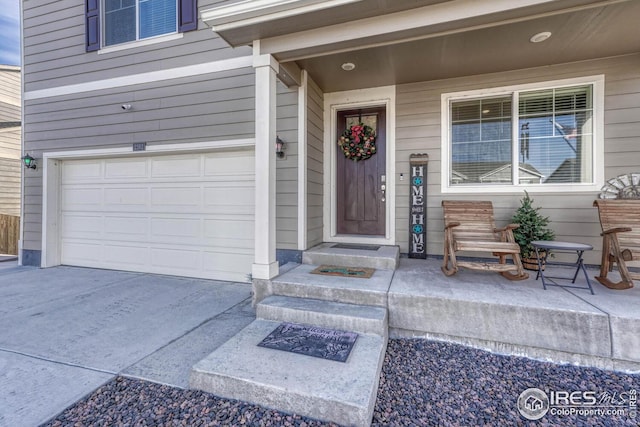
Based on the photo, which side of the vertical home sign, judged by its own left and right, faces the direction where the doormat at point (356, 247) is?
right

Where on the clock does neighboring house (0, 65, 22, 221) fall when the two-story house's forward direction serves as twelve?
The neighboring house is roughly at 4 o'clock from the two-story house.

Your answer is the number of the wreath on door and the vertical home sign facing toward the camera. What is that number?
2

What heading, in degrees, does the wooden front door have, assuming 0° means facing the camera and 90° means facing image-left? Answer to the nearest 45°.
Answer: approximately 0°

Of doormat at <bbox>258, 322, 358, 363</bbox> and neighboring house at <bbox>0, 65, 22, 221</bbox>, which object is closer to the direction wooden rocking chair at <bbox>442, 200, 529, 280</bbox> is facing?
the doormat

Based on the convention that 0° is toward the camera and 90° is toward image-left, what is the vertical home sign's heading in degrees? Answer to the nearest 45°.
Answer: approximately 0°

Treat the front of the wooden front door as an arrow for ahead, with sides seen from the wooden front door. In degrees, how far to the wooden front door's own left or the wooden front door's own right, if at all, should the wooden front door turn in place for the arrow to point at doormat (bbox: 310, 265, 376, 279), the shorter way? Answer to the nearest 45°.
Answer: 0° — it already faces it
